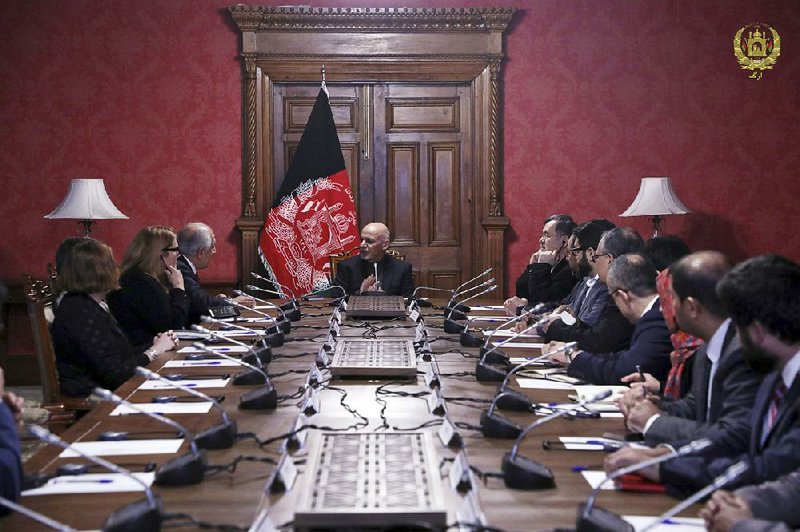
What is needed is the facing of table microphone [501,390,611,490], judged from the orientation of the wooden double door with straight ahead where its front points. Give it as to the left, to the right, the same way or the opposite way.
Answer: to the left

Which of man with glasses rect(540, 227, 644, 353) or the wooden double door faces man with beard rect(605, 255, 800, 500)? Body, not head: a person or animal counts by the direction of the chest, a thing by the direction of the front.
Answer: the wooden double door

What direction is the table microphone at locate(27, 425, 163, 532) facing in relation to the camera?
to the viewer's left

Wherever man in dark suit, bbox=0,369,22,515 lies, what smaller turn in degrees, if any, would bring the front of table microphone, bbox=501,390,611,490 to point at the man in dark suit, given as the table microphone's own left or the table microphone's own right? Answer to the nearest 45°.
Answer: approximately 180°

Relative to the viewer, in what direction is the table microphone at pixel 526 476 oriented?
to the viewer's right

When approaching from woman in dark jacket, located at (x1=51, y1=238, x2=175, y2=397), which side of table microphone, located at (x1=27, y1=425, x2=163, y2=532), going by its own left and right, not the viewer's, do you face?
right

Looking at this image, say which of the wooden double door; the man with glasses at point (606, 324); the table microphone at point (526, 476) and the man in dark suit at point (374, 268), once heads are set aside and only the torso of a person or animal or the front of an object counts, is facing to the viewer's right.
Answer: the table microphone

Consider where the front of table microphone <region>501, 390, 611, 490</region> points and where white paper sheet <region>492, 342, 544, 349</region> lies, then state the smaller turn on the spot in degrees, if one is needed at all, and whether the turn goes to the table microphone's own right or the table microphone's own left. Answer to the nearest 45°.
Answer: approximately 90° to the table microphone's own left

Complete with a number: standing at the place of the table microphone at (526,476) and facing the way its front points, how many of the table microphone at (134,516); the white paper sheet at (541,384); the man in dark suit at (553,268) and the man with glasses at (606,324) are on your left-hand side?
3

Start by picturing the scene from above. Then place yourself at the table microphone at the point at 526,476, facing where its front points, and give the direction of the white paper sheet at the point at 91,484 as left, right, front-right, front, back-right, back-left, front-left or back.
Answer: back

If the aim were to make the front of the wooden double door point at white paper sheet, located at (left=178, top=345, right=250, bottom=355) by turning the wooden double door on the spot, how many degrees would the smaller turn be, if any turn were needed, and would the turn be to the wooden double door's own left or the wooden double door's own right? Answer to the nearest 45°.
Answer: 0° — it already faces it

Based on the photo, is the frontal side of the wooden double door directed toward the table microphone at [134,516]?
yes

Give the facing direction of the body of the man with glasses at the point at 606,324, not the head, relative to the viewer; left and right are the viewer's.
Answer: facing to the left of the viewer

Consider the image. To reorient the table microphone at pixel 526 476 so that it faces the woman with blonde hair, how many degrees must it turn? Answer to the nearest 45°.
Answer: approximately 135° to its left
